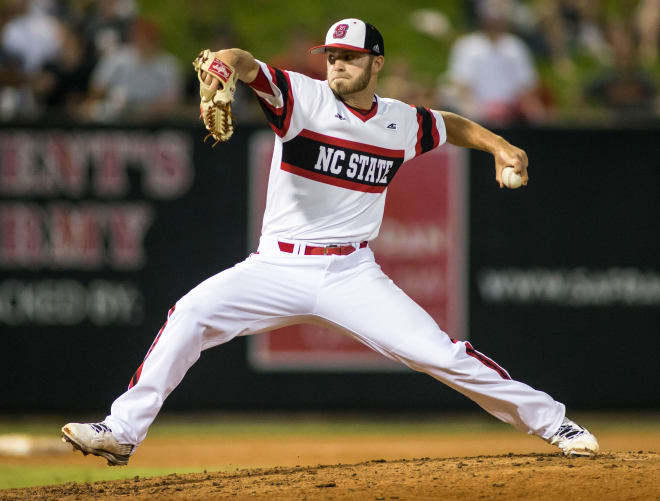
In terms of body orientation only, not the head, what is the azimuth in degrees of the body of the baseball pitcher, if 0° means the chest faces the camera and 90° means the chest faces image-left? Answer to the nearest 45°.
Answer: approximately 0°

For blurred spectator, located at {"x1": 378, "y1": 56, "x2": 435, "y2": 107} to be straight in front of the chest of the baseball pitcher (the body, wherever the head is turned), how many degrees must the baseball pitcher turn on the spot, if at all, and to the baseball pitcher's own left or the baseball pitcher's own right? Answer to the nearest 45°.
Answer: approximately 180°

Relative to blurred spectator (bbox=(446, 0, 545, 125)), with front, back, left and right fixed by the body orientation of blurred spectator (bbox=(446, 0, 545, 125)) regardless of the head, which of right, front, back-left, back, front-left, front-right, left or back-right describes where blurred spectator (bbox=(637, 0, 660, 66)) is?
back-left

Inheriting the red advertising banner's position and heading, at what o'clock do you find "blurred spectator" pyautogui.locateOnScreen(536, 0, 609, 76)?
The blurred spectator is roughly at 7 o'clock from the red advertising banner.

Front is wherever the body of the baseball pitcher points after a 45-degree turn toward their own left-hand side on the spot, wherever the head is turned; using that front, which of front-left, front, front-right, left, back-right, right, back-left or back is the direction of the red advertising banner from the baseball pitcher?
back-left

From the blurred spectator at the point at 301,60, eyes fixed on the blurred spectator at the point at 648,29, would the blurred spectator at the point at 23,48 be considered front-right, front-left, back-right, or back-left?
back-left

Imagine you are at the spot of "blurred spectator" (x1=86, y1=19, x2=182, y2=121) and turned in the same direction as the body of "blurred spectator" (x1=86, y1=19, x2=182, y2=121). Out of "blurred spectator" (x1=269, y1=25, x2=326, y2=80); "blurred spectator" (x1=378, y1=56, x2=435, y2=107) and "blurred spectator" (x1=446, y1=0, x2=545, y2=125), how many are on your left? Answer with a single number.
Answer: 3

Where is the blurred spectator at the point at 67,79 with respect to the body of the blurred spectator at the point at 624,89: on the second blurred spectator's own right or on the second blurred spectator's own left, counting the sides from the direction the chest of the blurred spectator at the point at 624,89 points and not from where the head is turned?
on the second blurred spectator's own right

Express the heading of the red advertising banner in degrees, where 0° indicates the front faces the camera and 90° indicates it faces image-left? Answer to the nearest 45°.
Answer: approximately 0°
